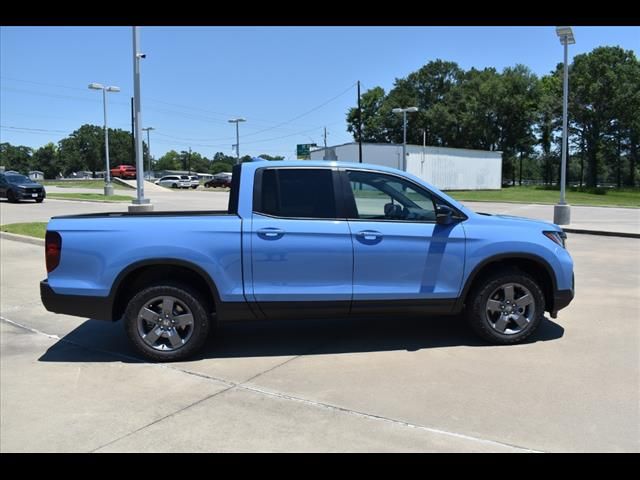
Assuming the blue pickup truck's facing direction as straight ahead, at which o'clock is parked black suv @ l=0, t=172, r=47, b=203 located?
The parked black suv is roughly at 8 o'clock from the blue pickup truck.

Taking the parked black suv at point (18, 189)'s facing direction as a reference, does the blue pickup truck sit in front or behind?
in front

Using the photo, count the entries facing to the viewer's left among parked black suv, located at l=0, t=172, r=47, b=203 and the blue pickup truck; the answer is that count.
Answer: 0

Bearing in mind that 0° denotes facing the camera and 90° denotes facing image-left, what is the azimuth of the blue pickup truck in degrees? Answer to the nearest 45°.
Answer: approximately 270°
